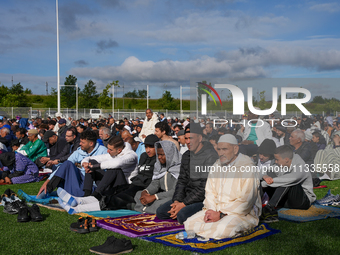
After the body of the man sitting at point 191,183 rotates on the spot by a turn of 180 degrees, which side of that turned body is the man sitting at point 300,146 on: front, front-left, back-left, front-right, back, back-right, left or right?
front

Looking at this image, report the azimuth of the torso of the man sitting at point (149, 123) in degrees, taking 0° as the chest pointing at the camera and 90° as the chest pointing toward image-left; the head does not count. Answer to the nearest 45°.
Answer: approximately 45°

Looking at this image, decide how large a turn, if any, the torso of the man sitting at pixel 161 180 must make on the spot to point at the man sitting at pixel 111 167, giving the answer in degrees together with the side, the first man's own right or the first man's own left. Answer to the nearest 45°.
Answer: approximately 90° to the first man's own right

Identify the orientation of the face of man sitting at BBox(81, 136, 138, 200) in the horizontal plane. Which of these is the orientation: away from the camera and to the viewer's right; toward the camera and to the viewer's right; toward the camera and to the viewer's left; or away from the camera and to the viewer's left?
toward the camera and to the viewer's left

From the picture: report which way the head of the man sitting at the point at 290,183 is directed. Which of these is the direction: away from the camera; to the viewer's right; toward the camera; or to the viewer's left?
to the viewer's left

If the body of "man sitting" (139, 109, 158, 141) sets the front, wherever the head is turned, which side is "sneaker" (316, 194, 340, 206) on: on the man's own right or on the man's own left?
on the man's own left

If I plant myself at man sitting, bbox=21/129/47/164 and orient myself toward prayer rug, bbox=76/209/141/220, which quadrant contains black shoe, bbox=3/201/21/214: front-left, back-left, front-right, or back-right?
front-right

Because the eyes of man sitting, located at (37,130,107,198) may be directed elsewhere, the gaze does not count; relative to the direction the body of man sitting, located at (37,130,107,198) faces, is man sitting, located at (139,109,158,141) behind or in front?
behind

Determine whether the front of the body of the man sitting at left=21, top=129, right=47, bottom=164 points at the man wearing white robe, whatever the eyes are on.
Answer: no

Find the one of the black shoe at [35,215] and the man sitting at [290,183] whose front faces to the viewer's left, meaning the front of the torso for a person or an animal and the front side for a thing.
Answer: the man sitting

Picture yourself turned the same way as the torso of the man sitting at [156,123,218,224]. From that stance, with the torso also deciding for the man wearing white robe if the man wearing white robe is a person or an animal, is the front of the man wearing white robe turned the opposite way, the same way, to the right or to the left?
the same way

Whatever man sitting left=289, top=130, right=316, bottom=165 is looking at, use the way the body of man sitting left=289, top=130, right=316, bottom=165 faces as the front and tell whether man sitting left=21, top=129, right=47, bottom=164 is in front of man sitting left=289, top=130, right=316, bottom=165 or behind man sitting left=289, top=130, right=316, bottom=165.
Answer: in front

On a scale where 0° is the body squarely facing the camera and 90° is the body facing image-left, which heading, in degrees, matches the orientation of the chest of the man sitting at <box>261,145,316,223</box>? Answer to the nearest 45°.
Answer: approximately 90°

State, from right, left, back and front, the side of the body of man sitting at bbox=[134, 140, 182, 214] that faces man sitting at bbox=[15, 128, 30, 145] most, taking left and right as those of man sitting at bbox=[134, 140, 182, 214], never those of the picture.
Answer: right

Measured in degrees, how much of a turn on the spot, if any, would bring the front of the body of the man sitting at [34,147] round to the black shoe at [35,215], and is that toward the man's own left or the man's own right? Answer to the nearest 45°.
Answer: approximately 45° to the man's own left

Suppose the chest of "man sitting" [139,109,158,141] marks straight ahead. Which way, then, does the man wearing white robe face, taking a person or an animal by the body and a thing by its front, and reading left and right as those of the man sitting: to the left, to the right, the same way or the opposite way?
the same way

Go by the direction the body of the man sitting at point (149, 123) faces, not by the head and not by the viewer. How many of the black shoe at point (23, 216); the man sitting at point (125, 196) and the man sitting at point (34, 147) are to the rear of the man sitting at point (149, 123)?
0

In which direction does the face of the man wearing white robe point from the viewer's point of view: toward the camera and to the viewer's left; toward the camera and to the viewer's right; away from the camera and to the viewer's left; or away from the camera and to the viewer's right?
toward the camera and to the viewer's left
